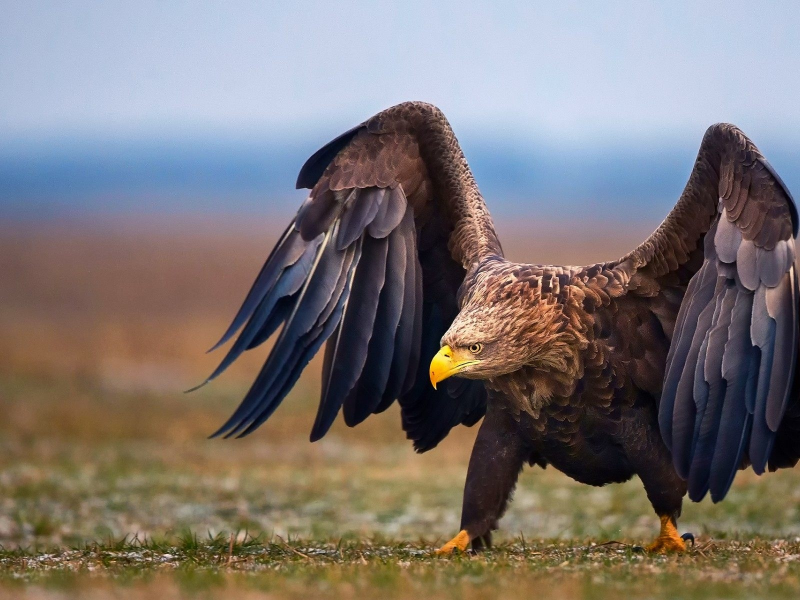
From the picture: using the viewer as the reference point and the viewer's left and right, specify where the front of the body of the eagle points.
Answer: facing the viewer and to the left of the viewer
